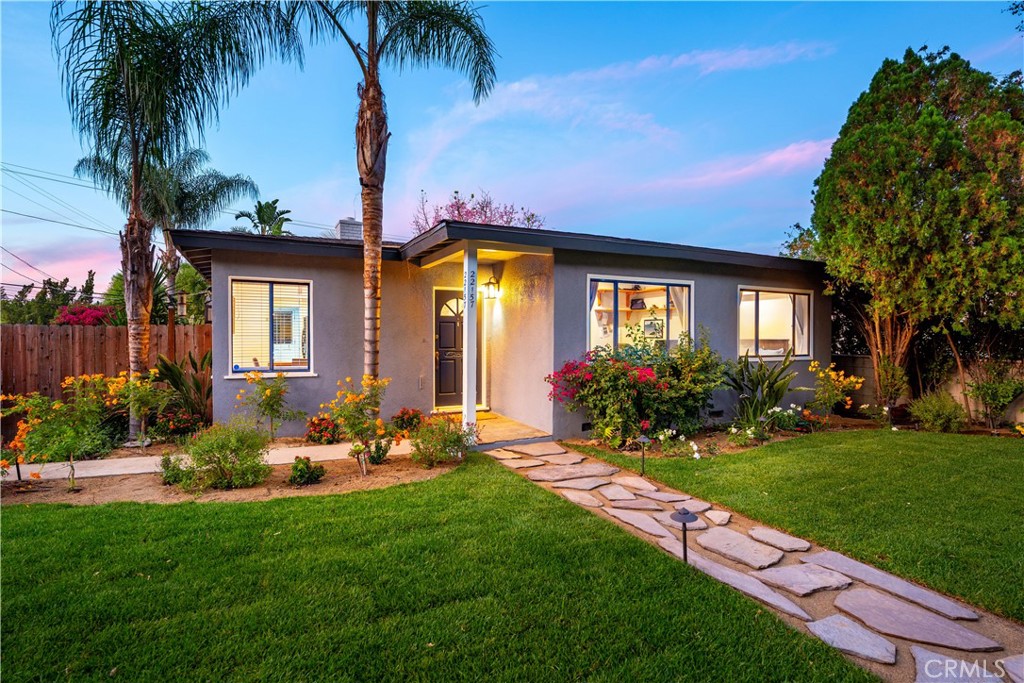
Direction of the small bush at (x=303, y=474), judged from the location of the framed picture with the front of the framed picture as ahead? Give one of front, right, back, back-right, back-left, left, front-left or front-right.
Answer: front-right

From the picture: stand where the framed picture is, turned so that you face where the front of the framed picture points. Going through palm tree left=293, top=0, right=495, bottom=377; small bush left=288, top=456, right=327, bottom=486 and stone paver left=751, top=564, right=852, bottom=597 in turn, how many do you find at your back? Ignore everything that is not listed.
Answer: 0

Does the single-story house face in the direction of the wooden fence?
no

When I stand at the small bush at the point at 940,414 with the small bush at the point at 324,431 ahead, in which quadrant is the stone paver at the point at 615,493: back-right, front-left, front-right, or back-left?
front-left

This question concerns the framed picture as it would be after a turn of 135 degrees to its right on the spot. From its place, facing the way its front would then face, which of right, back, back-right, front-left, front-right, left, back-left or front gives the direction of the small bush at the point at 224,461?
left

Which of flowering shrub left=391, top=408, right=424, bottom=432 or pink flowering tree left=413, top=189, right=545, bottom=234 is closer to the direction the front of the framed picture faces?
the flowering shrub

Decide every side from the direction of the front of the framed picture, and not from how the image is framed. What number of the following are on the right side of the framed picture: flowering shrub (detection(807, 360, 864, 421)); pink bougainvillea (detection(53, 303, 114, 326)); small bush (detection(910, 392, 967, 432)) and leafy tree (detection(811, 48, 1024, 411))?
1

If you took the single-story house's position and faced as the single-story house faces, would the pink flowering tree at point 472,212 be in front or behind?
behind

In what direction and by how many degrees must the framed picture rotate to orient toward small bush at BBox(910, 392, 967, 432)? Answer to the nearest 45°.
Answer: approximately 90° to its left

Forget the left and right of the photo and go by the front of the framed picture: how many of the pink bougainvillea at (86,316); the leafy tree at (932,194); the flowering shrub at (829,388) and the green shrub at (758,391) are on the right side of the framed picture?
1

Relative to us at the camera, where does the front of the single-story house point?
facing the viewer and to the right of the viewer

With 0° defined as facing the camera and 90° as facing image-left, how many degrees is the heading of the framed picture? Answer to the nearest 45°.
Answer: approximately 0°

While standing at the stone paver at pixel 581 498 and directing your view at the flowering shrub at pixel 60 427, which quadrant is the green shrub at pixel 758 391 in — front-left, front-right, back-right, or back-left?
back-right

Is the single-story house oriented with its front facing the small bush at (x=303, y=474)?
no

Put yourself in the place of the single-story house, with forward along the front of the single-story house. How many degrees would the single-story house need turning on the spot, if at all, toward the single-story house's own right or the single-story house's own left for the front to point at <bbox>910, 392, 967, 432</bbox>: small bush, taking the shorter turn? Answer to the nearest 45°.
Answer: approximately 45° to the single-story house's own left

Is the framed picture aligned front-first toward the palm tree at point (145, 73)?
no
